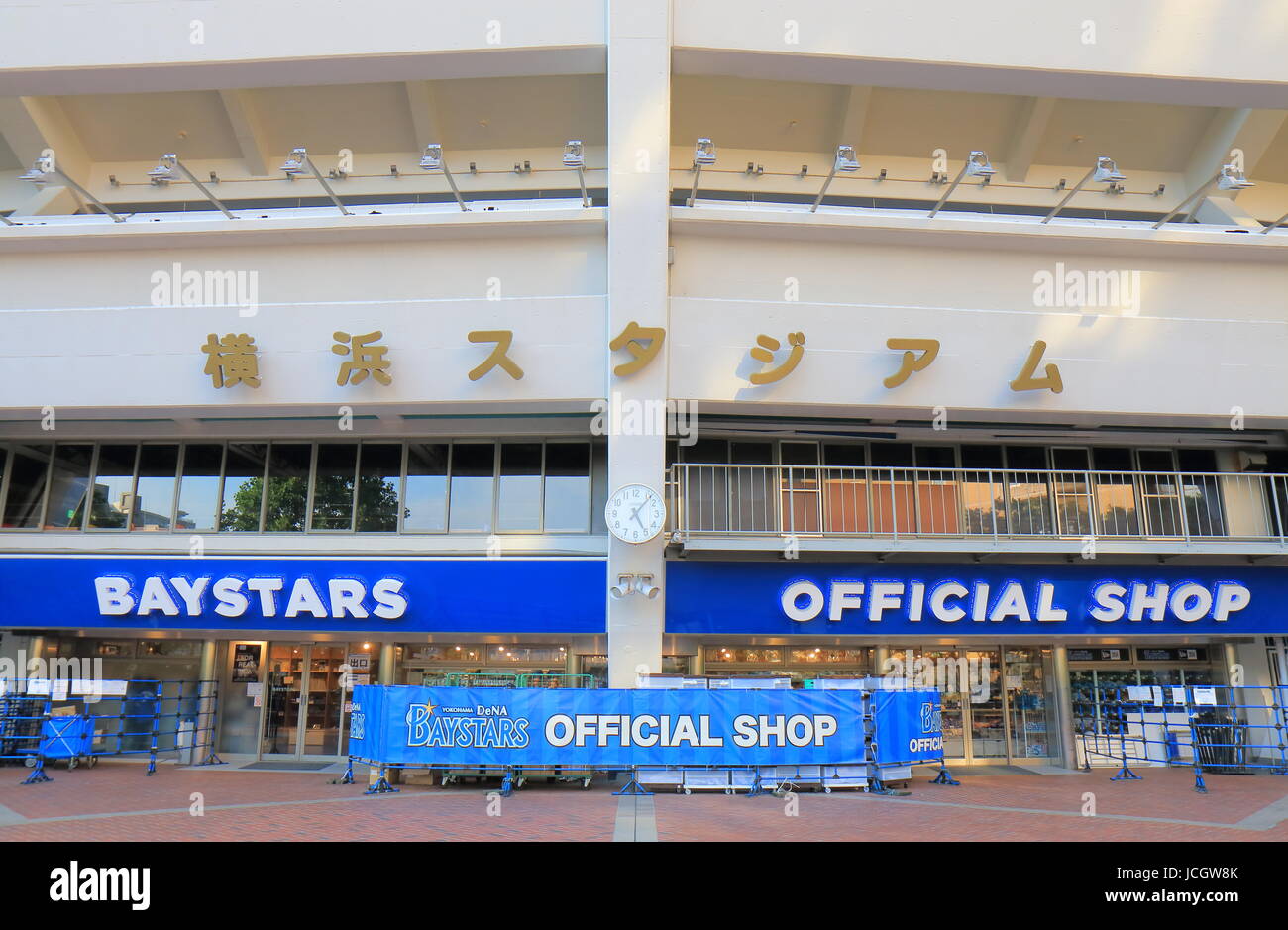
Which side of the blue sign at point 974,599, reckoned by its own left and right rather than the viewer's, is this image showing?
front

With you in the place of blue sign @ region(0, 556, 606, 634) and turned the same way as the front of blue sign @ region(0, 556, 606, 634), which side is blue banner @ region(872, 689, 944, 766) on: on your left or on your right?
on your left

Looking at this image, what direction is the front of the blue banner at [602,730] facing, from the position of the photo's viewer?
facing the viewer

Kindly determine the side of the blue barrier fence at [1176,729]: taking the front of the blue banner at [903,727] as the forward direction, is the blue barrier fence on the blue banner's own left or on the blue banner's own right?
on the blue banner's own left

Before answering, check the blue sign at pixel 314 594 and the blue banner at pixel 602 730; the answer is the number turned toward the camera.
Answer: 2

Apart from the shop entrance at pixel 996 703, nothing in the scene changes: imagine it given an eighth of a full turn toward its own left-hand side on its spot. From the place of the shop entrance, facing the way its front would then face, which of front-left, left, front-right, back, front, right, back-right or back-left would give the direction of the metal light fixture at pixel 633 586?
right

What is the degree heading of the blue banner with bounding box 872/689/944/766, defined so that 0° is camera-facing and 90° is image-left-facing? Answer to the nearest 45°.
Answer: approximately 0°

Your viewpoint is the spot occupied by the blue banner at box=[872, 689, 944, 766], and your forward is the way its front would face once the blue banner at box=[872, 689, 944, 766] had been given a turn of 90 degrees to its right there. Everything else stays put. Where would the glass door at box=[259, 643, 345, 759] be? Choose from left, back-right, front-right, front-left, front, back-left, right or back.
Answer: front

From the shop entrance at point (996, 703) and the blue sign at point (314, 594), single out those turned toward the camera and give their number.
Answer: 2

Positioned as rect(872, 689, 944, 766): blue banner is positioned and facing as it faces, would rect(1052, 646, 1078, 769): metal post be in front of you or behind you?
behind

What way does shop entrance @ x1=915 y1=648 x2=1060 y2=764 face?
toward the camera

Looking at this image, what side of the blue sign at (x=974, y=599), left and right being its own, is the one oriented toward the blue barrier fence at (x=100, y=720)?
right

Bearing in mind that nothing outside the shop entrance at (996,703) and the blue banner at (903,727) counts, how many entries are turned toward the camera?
2
